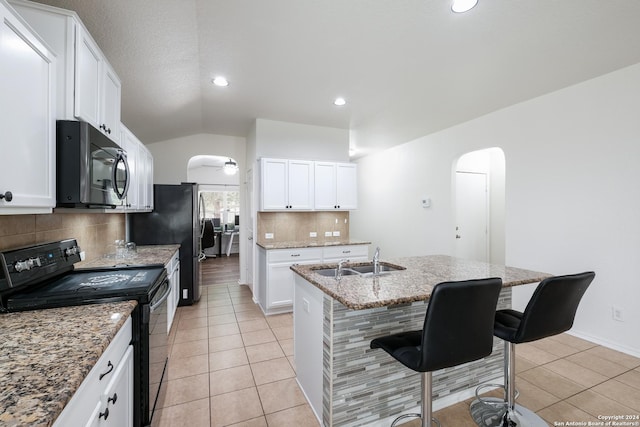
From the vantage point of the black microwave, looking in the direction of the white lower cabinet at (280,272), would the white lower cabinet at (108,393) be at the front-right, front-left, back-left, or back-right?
back-right

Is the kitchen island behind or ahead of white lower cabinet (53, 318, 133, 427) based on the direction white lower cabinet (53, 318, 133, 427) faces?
ahead

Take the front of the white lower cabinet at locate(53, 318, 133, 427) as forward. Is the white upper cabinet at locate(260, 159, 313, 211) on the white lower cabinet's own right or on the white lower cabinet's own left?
on the white lower cabinet's own left

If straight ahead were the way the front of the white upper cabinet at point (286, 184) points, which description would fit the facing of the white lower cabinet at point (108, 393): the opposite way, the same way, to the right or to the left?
to the left

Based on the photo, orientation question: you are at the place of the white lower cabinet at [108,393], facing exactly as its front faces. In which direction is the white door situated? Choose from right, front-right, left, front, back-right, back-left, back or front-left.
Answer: front-left

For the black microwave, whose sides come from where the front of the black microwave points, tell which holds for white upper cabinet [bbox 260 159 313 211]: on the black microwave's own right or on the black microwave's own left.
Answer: on the black microwave's own left

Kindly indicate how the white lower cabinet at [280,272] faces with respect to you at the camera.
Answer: facing the viewer

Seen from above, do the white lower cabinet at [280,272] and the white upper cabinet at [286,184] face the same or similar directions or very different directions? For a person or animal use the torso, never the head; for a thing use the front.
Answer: same or similar directions

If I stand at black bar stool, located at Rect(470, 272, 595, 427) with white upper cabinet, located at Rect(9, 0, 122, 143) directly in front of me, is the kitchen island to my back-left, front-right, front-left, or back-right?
front-right

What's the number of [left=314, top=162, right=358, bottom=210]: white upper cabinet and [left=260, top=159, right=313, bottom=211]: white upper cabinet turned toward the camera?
2

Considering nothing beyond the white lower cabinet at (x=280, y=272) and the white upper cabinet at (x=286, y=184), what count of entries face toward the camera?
2

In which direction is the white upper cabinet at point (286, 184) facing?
toward the camera

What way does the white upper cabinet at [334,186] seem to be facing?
toward the camera

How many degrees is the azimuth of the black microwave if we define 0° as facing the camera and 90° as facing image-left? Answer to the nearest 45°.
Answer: approximately 315°

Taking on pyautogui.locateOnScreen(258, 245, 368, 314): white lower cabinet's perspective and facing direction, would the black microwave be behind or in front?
in front

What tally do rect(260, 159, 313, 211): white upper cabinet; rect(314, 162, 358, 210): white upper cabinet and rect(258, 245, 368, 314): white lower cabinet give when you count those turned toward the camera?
3

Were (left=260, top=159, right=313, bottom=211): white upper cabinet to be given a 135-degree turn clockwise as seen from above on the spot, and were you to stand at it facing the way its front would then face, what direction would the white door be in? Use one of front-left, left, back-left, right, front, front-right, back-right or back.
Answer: back-right
